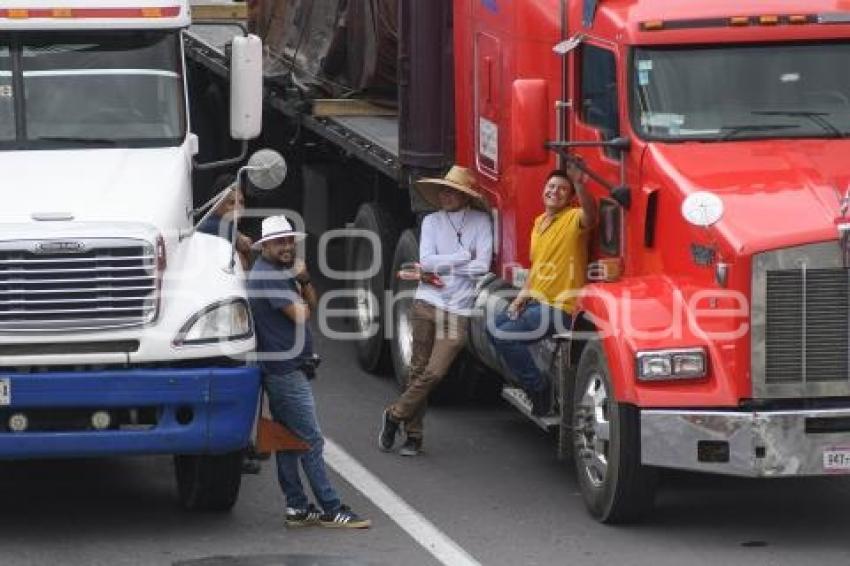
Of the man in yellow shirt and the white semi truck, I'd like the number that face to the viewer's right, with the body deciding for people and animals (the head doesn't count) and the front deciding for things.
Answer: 0

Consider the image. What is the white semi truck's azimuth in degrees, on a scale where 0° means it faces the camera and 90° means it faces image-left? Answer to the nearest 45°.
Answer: approximately 0°

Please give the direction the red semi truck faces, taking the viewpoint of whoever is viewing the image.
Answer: facing the viewer and to the right of the viewer

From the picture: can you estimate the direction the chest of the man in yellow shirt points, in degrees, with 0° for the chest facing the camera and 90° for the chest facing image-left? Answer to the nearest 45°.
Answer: approximately 45°

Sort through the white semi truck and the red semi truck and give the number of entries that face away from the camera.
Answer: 0

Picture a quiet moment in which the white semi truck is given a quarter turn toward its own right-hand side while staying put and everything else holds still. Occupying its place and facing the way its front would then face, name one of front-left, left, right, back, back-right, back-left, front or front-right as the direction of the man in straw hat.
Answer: back-right

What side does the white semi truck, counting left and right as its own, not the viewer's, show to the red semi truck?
left

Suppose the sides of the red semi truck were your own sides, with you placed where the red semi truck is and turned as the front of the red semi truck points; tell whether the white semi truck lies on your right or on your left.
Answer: on your right

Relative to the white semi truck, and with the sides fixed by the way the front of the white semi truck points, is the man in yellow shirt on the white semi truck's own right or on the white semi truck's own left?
on the white semi truck's own left

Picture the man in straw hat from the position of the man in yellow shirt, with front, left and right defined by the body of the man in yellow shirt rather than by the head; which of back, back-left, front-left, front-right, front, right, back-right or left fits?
right

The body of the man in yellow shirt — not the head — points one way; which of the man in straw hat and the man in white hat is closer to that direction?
the man in white hat
